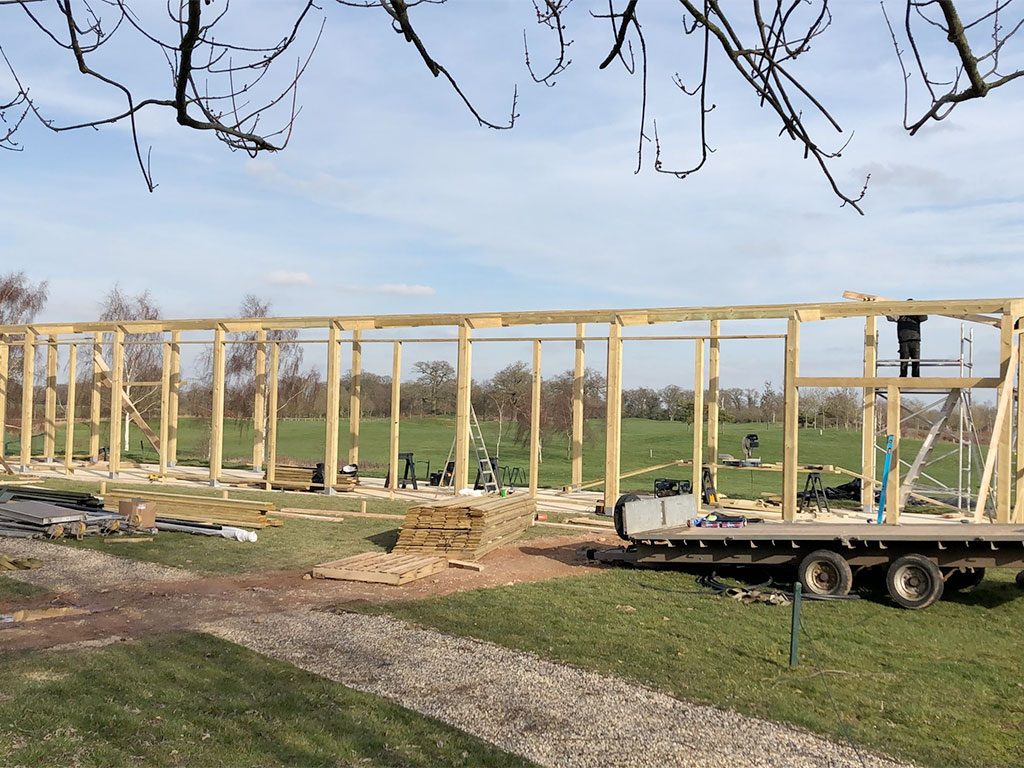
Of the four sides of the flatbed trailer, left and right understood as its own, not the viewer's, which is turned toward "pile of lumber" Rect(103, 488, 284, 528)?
front

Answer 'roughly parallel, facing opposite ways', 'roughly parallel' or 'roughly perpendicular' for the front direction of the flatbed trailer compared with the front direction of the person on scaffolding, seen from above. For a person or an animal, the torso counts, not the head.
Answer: roughly perpendicular

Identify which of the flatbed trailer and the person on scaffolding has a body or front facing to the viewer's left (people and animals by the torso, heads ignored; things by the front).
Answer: the flatbed trailer

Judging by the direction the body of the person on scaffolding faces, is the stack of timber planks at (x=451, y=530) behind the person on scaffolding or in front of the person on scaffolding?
behind

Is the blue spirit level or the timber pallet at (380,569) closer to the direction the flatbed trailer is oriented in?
the timber pallet

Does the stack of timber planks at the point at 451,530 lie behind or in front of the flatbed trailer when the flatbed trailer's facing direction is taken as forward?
in front

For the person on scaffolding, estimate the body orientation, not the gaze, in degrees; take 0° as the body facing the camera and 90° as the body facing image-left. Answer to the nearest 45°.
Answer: approximately 180°

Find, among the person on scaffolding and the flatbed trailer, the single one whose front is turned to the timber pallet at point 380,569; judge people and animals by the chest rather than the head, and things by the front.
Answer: the flatbed trailer

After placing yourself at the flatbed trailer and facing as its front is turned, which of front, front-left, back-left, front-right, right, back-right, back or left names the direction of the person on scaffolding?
right

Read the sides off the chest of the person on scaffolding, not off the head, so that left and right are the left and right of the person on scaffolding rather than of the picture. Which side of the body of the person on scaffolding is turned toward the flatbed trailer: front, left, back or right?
back

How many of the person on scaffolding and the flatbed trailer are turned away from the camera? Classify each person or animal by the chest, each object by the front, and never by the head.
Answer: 1

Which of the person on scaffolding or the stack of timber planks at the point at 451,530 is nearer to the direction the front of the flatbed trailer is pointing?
the stack of timber planks

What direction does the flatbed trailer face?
to the viewer's left
